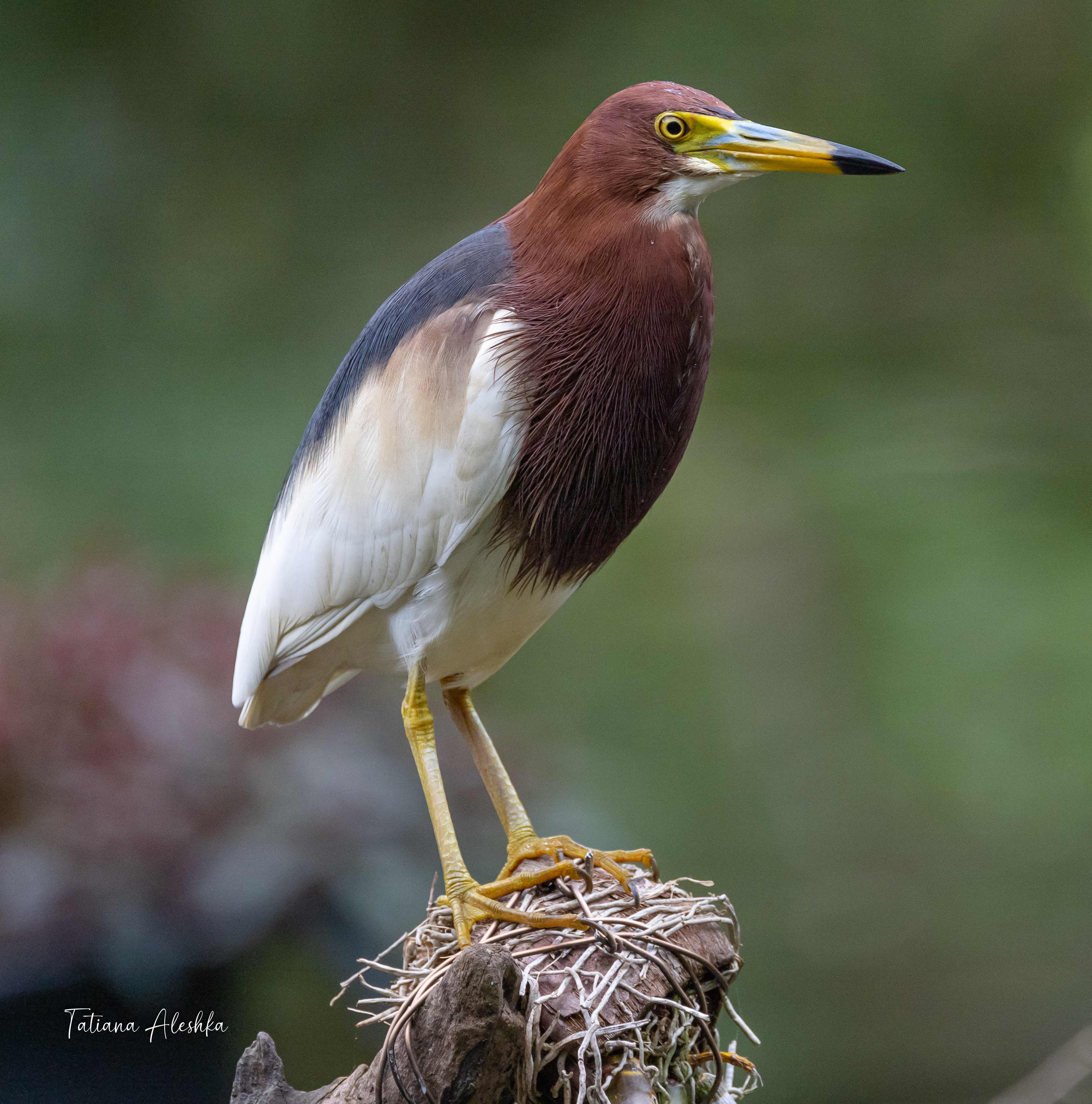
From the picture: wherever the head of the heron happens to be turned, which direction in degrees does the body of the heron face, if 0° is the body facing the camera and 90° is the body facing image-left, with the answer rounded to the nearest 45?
approximately 270°
